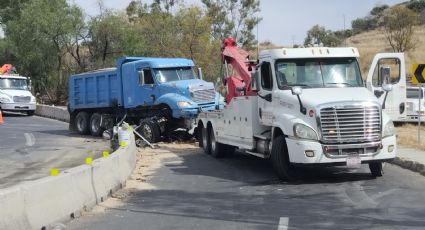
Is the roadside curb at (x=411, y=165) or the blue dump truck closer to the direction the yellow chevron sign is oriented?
the roadside curb

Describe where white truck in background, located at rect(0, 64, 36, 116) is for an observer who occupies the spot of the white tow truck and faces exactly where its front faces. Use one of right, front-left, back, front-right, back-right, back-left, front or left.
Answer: back

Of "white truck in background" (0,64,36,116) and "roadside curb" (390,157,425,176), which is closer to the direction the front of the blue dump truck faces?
the roadside curb

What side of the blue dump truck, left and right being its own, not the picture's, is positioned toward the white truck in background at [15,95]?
back

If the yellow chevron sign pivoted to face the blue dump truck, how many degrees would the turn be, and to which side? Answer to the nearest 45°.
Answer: approximately 90° to its right

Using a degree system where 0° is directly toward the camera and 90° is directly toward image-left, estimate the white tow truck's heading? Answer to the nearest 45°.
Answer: approximately 315°

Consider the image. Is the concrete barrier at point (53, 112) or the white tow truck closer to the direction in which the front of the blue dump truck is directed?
the white tow truck

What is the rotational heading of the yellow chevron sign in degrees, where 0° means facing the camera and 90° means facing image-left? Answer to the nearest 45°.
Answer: approximately 0°

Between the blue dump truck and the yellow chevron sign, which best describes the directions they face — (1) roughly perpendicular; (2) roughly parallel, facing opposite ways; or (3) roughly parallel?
roughly perpendicular
